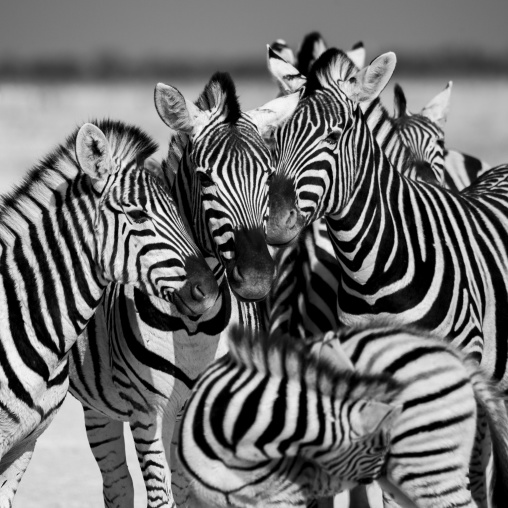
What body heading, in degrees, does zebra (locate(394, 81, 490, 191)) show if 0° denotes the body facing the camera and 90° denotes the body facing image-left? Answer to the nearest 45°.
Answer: approximately 45°

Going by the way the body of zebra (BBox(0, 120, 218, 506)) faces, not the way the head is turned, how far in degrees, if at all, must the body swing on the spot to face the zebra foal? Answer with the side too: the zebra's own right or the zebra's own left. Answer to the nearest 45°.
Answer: approximately 45° to the zebra's own right

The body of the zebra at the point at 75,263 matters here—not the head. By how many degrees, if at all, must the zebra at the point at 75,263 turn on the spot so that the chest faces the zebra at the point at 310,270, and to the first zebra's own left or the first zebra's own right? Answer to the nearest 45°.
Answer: approximately 45° to the first zebra's own left

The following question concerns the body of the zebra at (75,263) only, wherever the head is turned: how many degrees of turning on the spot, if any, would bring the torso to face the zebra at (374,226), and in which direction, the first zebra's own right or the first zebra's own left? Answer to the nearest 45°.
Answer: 0° — it already faces it

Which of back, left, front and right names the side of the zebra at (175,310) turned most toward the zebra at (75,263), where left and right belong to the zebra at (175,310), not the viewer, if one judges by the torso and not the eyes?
right

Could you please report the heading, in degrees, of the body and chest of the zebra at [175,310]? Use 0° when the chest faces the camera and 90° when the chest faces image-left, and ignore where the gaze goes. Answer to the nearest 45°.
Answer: approximately 315°

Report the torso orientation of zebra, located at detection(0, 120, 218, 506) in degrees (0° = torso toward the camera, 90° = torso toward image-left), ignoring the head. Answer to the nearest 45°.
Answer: approximately 270°
